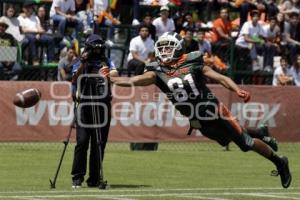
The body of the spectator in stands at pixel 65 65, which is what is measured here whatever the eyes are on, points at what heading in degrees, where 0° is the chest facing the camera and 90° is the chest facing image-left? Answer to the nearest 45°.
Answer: approximately 315°

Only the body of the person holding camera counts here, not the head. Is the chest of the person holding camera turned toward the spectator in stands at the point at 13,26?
no

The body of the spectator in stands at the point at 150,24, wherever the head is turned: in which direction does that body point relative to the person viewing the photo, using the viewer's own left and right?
facing the viewer

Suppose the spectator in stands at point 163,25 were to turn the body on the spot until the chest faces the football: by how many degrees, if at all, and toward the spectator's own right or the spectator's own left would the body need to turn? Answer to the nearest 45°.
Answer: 0° — they already face it

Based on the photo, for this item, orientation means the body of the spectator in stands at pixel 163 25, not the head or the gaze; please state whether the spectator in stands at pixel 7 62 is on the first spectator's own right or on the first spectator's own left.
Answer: on the first spectator's own right

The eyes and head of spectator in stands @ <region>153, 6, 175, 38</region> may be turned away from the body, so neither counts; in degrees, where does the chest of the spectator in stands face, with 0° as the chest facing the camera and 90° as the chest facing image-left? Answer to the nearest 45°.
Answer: approximately 0°

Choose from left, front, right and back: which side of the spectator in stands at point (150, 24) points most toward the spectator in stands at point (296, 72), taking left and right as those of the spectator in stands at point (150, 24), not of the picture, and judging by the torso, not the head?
left

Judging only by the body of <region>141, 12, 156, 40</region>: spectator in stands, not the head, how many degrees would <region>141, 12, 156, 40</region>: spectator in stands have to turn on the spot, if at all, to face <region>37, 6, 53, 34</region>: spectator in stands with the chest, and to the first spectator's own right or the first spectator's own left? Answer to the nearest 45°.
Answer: approximately 90° to the first spectator's own right
